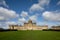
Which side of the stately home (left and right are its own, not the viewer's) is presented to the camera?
front

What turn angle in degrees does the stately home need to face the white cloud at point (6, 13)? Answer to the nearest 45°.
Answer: approximately 90° to its right
